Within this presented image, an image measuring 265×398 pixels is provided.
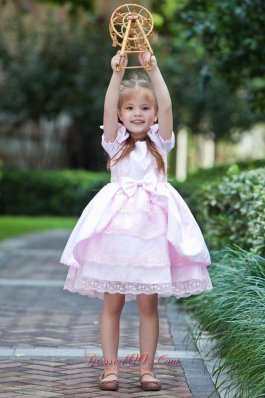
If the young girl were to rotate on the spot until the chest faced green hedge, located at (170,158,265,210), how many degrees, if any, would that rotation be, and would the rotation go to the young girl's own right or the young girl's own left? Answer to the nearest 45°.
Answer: approximately 180°

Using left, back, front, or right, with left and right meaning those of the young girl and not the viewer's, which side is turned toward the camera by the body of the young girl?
front

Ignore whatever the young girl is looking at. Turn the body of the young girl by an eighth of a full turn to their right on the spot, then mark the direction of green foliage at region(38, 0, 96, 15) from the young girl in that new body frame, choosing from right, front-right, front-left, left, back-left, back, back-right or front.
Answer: back-right

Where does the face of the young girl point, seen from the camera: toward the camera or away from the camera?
toward the camera

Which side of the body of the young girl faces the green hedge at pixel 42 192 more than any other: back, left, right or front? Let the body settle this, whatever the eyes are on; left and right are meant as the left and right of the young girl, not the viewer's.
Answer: back

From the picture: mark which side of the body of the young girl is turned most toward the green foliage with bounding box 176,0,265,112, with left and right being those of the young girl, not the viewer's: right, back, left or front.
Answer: back
